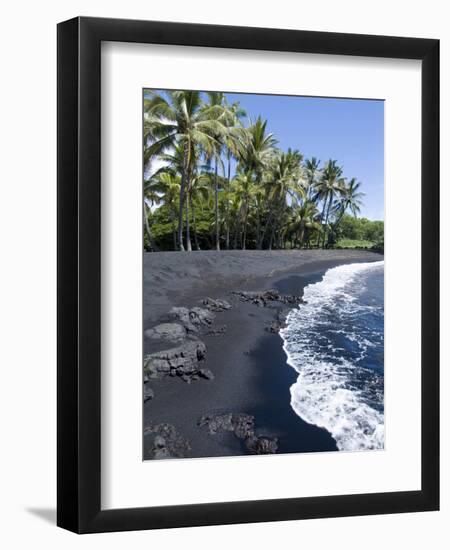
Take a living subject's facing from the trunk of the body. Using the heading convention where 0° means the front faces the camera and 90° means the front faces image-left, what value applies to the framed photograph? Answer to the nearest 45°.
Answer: approximately 315°
